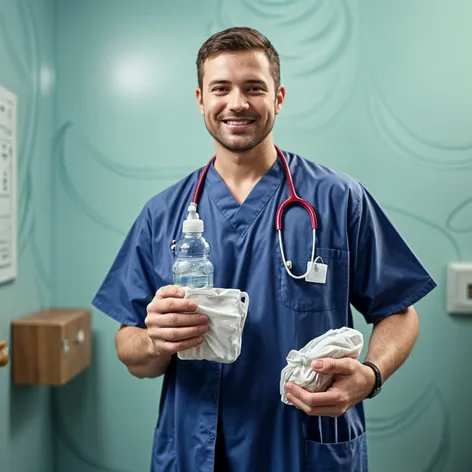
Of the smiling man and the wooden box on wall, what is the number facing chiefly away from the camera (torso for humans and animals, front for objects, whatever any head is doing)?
0

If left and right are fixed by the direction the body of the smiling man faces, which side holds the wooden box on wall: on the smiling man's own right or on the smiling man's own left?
on the smiling man's own right

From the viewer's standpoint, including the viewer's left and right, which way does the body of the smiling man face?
facing the viewer

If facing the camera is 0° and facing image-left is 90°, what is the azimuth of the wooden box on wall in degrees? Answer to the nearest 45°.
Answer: approximately 315°

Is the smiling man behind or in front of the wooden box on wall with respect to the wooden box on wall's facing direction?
in front

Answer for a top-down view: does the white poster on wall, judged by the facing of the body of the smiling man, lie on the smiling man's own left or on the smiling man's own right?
on the smiling man's own right
